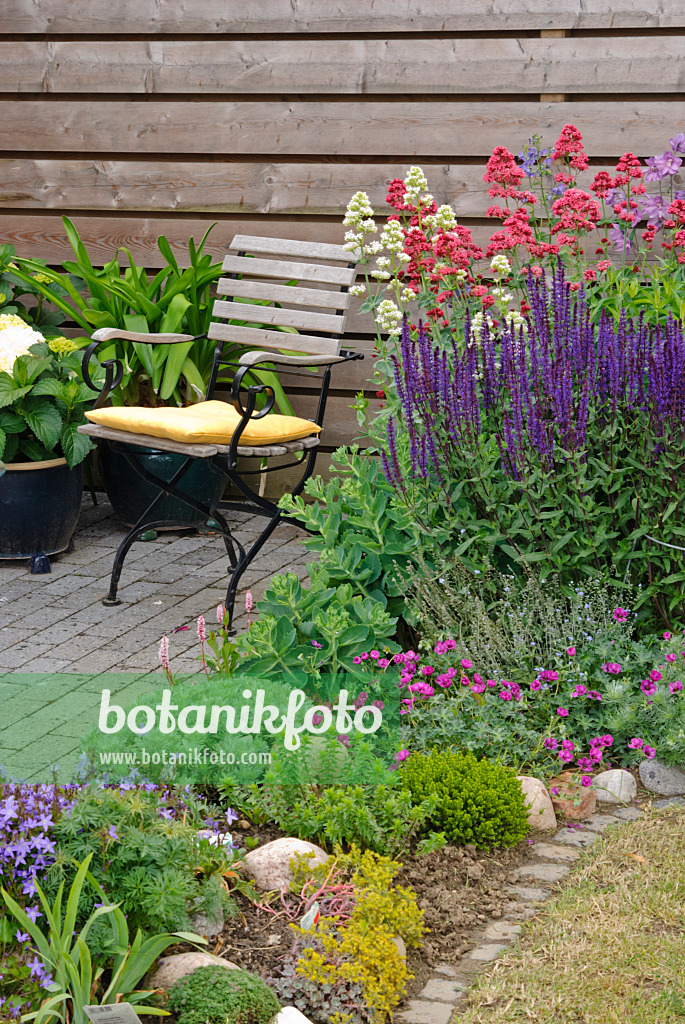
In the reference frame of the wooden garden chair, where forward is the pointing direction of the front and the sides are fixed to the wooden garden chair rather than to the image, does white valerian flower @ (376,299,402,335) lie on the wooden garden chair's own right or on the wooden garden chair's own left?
on the wooden garden chair's own left

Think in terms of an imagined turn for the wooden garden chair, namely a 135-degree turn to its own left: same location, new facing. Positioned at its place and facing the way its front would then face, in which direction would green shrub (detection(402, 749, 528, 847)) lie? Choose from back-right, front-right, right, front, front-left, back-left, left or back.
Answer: right

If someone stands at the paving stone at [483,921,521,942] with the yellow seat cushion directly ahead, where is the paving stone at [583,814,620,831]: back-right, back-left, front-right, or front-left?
front-right

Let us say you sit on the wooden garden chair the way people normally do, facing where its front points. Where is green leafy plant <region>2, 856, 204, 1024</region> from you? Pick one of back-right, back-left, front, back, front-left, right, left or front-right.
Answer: front-left

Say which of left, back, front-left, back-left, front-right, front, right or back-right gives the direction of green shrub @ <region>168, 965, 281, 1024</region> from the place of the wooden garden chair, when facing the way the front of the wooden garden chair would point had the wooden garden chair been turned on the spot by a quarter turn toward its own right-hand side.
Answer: back-left

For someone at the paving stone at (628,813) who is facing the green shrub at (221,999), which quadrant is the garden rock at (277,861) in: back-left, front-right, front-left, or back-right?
front-right

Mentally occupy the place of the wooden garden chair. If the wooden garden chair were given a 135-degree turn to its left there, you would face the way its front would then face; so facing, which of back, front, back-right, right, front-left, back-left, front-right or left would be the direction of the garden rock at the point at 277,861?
right

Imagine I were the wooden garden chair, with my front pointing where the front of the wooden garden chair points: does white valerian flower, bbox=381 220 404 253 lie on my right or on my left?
on my left

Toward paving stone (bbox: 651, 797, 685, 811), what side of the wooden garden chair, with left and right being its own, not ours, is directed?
left

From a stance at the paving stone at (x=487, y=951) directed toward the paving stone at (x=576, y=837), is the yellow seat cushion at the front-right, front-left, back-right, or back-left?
front-left

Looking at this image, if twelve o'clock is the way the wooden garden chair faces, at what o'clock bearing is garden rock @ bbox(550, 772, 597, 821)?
The garden rock is roughly at 10 o'clock from the wooden garden chair.

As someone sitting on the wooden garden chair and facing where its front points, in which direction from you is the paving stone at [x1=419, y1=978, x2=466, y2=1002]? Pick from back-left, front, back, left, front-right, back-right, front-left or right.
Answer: front-left

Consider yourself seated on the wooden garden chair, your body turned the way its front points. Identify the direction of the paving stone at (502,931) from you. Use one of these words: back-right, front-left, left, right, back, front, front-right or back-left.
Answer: front-left
